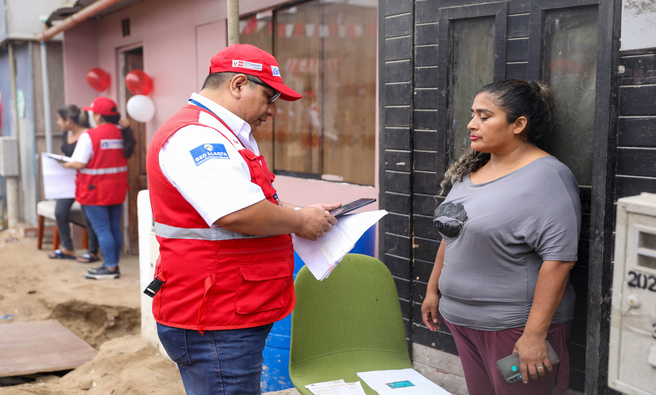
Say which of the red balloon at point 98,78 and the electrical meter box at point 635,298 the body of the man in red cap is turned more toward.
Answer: the electrical meter box

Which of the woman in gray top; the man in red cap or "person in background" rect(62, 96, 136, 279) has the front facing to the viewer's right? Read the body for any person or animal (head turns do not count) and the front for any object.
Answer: the man in red cap

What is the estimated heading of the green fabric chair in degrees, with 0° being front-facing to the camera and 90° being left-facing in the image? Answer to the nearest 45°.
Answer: approximately 0°

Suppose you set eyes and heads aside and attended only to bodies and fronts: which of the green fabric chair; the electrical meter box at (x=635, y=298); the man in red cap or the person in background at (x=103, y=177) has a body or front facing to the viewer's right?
the man in red cap

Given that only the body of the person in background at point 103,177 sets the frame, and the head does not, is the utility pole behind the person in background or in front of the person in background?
behind

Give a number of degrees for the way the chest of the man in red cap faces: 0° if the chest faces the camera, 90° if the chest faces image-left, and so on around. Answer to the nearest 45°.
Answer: approximately 270°

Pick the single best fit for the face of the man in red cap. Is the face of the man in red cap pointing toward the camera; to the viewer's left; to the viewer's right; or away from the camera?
to the viewer's right

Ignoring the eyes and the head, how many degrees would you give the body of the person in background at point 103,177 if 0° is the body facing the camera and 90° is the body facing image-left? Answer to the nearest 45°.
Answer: approximately 135°

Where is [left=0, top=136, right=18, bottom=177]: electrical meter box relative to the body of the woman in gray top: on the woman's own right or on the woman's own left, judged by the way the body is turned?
on the woman's own right

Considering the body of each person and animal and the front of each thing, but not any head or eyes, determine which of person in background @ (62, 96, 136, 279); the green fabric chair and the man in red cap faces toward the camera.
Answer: the green fabric chair

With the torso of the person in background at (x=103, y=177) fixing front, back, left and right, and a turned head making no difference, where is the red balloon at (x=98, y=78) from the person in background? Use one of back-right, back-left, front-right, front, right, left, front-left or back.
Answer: front-right
